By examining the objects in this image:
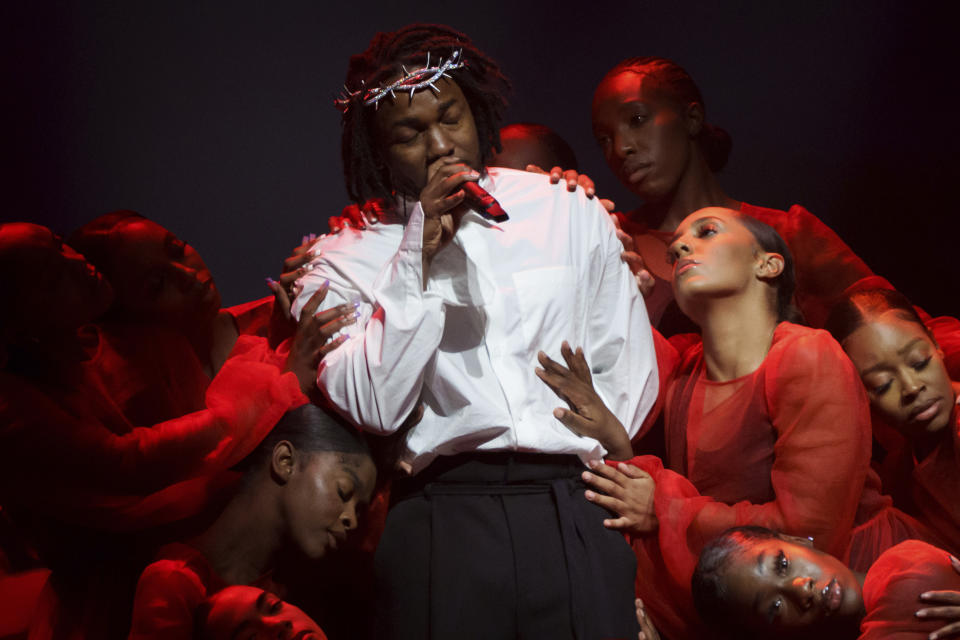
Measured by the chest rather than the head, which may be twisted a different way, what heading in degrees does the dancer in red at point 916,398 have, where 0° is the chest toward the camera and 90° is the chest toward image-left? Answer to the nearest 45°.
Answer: approximately 0°

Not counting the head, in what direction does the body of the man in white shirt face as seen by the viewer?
toward the camera

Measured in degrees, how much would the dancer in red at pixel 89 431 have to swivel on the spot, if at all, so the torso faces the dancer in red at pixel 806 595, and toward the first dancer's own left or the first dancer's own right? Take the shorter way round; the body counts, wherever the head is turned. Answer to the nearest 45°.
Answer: approximately 45° to the first dancer's own right

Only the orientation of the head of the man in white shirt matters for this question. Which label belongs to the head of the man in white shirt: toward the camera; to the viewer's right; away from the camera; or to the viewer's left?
toward the camera

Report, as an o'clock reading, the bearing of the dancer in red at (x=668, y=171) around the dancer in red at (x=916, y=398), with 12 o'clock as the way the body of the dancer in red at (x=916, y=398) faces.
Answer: the dancer in red at (x=668, y=171) is roughly at 4 o'clock from the dancer in red at (x=916, y=398).

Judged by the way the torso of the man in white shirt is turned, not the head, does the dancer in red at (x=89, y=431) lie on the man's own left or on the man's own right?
on the man's own right

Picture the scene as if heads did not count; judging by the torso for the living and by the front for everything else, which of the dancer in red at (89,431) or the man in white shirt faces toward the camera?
the man in white shirt

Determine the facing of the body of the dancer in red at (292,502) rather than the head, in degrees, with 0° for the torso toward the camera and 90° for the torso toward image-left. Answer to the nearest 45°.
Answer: approximately 315°

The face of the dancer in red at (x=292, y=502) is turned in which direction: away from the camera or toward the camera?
toward the camera

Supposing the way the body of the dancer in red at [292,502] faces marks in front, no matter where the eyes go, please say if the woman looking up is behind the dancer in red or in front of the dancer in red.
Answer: in front

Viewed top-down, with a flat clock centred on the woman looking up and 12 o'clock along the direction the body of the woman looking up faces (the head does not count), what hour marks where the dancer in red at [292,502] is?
The dancer in red is roughly at 1 o'clock from the woman looking up.
